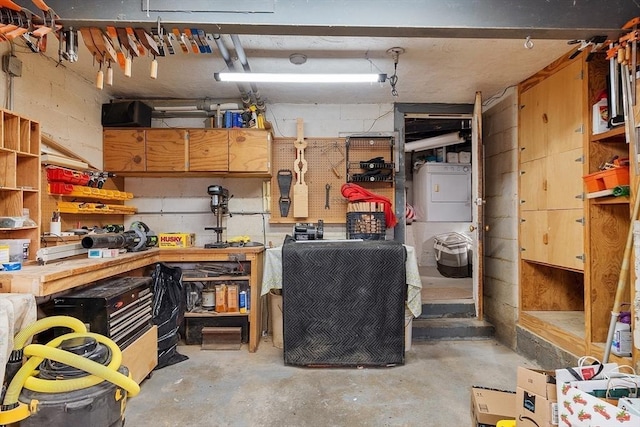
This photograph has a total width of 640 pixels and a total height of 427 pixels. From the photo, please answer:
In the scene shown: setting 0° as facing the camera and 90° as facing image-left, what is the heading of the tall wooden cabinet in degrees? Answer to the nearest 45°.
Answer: approximately 45°

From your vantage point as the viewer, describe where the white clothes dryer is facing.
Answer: facing the viewer

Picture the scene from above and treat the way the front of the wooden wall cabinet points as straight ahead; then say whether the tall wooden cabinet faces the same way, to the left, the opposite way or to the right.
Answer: to the right

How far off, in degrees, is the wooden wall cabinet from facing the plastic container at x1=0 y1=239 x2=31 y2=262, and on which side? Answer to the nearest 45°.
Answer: approximately 45° to its right

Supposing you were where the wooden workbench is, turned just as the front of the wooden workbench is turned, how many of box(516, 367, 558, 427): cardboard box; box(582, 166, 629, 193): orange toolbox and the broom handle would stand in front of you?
3

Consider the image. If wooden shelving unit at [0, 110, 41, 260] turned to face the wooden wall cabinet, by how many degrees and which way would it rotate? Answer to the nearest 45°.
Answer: approximately 90° to its left

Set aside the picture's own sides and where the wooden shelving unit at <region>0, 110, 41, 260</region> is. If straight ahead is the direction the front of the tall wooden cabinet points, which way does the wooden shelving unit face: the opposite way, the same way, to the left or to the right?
the opposite way

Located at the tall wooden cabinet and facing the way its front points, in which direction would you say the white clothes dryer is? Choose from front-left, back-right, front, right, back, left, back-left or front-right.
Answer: right

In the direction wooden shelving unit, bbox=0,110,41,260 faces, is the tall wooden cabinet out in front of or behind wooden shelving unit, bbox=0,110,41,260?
in front

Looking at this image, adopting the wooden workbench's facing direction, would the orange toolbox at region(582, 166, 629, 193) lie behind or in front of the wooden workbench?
in front

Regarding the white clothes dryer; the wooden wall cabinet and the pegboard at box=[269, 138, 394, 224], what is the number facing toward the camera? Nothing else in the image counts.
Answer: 3

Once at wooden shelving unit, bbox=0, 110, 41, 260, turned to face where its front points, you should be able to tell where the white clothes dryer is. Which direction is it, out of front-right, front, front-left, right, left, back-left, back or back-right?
front-left

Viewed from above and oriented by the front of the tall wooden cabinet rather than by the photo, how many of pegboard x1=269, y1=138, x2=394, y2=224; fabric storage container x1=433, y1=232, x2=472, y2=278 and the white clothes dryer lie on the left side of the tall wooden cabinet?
0

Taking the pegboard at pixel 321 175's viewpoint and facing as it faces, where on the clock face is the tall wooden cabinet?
The tall wooden cabinet is roughly at 10 o'clock from the pegboard.

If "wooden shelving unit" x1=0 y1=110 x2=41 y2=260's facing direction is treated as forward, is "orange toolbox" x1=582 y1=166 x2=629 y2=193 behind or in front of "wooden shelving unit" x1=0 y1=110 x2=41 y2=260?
in front

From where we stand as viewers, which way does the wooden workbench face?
facing the viewer and to the right of the viewer

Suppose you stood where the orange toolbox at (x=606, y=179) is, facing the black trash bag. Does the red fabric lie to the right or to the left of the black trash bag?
right

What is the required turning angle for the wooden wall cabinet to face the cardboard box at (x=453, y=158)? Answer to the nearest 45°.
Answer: approximately 90° to its left

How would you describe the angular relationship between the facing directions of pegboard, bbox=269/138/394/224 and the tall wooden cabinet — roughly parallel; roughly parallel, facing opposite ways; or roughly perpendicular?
roughly perpendicular

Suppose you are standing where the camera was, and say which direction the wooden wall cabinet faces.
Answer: facing the viewer

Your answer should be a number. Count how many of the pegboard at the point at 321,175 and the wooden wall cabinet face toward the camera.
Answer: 2
